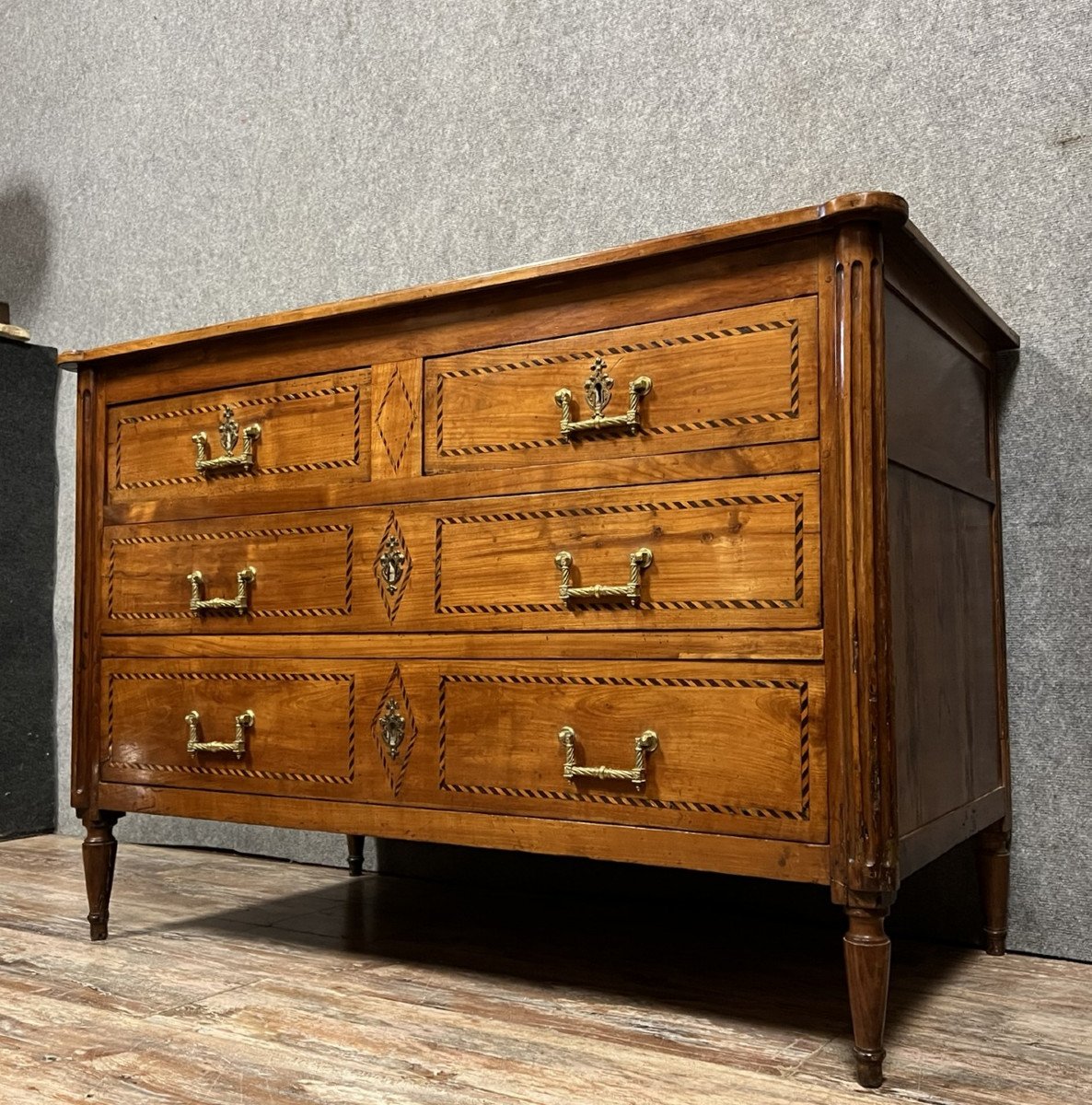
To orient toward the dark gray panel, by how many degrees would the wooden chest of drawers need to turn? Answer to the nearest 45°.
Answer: approximately 90° to its right

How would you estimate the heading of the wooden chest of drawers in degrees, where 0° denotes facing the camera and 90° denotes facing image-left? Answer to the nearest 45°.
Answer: approximately 45°
